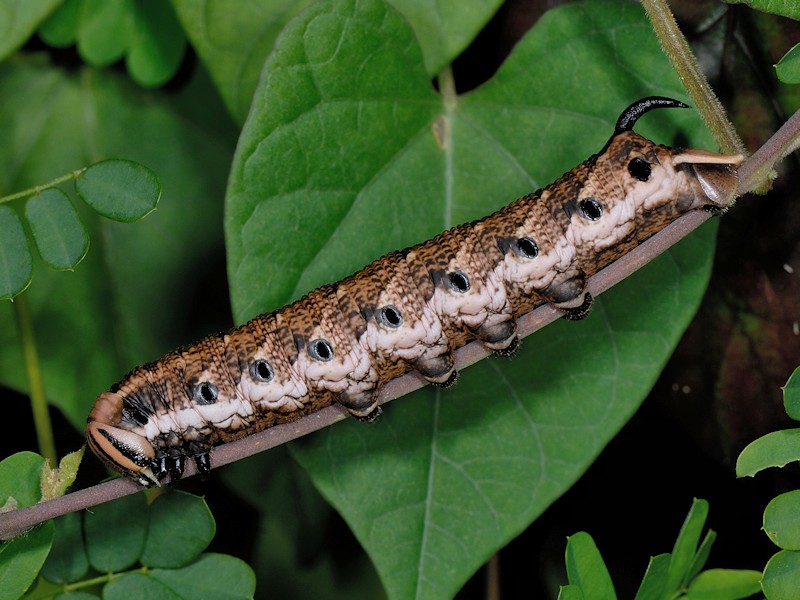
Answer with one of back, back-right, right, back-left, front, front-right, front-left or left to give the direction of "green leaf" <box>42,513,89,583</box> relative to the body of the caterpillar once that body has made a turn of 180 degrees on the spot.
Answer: back

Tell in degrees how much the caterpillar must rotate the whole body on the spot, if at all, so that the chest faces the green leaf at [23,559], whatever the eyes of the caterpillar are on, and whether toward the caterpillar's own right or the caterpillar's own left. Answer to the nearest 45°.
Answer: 0° — it already faces it

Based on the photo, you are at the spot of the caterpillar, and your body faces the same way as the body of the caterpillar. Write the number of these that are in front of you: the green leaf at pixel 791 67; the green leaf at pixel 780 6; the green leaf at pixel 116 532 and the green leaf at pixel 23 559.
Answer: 2

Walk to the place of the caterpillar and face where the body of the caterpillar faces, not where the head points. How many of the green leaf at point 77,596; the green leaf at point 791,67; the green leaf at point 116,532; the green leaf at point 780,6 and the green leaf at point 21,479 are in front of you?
3

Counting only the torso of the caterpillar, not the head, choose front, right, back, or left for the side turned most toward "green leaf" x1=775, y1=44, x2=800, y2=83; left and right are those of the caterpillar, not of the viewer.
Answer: back

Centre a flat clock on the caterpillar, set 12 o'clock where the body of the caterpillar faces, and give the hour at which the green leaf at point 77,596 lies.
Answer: The green leaf is roughly at 12 o'clock from the caterpillar.

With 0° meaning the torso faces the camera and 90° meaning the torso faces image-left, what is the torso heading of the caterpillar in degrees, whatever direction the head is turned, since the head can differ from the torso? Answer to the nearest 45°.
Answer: approximately 90°
